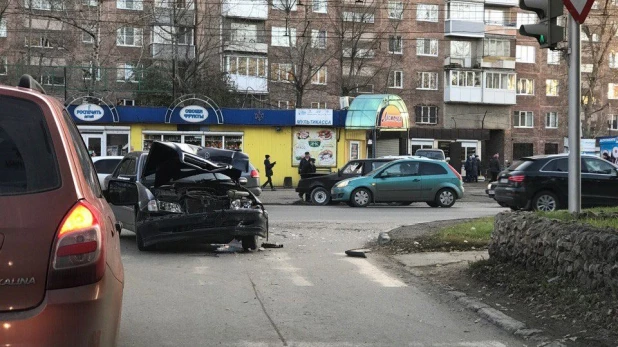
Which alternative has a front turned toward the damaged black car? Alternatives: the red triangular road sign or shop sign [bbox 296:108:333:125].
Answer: the shop sign

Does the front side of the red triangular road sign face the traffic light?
no

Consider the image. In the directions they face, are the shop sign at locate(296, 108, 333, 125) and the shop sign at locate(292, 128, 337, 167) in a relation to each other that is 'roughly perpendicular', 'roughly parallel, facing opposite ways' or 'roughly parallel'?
roughly parallel

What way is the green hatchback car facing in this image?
to the viewer's left

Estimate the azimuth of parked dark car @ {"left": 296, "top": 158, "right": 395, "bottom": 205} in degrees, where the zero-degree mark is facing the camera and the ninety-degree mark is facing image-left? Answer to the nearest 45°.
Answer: approximately 90°

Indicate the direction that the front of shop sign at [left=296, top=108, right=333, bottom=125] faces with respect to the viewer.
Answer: facing the viewer

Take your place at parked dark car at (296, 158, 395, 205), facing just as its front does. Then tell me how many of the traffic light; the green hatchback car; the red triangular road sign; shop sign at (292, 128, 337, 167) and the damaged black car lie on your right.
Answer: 1

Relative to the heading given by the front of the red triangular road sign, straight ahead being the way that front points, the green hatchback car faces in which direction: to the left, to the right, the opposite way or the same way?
to the right

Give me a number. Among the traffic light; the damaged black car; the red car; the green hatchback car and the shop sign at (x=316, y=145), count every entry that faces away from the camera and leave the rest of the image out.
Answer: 1

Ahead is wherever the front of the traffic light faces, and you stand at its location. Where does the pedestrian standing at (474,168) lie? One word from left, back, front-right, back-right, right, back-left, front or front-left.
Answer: back-right

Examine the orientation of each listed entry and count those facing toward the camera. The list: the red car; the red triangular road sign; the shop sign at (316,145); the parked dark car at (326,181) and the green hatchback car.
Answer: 2

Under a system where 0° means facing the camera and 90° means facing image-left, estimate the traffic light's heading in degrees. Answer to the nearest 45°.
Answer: approximately 45°

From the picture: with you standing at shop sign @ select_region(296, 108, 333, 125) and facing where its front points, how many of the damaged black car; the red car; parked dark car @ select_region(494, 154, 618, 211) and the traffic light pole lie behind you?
0

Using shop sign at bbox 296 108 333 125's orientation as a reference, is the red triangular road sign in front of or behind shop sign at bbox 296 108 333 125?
in front

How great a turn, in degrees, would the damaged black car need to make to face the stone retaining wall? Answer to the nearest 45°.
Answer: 0° — it already faces it

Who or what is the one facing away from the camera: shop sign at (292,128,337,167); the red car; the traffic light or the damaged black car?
the red car

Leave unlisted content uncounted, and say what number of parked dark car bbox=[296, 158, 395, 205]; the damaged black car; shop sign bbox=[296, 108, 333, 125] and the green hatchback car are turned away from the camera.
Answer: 0

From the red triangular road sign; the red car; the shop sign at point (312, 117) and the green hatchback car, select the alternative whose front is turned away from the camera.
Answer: the red car

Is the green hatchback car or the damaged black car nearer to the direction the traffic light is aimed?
the damaged black car

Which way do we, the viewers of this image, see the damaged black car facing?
facing the viewer and to the right of the viewer

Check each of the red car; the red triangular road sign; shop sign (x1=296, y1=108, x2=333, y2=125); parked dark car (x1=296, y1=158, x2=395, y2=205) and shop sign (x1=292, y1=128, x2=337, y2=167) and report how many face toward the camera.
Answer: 3
